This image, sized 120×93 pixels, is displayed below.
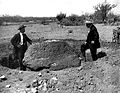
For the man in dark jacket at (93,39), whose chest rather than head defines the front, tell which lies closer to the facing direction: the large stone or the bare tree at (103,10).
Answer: the large stone

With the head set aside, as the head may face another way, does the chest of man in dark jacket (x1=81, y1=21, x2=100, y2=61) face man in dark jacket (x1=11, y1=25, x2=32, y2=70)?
yes

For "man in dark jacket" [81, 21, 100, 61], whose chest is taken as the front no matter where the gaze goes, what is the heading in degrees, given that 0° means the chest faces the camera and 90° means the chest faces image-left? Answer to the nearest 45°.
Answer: approximately 90°

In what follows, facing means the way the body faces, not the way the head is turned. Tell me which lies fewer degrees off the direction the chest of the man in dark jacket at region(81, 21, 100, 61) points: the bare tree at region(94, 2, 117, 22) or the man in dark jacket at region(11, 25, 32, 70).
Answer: the man in dark jacket

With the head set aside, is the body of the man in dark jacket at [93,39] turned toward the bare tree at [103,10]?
no

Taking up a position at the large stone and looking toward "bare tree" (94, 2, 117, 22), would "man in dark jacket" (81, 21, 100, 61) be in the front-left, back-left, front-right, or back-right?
front-right

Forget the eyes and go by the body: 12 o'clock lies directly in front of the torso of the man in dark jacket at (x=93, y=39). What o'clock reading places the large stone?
The large stone is roughly at 11 o'clock from the man in dark jacket.
